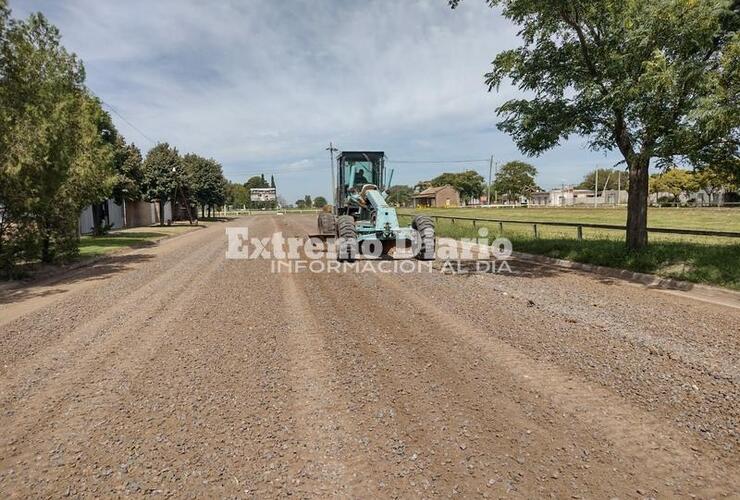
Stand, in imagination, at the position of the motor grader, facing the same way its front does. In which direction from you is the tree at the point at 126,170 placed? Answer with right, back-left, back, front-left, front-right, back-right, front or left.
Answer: back-right

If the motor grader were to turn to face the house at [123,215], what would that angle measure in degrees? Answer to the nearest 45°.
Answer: approximately 135° to its right

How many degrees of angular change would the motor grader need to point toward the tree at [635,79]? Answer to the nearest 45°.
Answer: approximately 45° to its left

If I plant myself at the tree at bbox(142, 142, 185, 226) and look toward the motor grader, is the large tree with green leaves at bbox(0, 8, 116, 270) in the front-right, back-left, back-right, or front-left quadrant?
front-right

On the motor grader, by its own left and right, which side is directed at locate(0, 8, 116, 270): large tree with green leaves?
right

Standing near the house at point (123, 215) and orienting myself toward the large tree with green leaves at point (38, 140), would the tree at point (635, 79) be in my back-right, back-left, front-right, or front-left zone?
front-left
